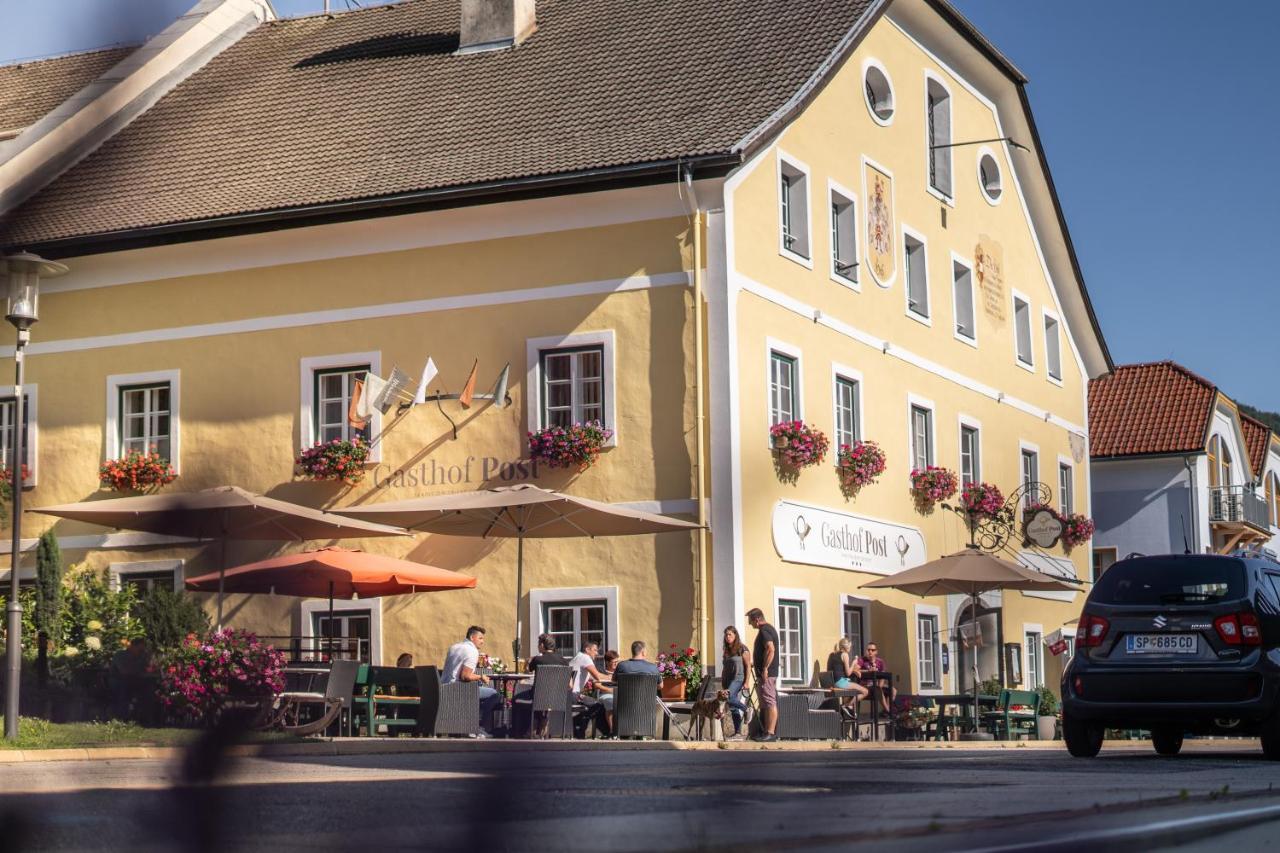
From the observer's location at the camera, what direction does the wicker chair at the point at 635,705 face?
facing away from the viewer

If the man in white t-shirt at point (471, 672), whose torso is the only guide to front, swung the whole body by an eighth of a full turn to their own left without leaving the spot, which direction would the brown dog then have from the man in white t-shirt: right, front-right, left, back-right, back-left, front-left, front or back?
front-right

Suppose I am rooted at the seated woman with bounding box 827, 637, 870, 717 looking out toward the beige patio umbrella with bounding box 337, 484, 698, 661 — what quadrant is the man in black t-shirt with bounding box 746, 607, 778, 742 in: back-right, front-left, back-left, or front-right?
front-left

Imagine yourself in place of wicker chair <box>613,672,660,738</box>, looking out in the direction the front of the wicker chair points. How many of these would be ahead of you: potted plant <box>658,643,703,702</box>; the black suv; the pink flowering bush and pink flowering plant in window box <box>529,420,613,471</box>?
2

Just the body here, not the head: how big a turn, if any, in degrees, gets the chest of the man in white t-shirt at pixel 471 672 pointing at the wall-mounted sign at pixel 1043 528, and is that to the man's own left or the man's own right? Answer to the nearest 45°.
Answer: approximately 45° to the man's own left

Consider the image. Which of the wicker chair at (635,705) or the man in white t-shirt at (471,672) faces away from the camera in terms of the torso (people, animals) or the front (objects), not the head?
the wicker chair

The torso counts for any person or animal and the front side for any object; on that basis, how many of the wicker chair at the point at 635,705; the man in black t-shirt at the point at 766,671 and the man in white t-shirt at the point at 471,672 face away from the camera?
1

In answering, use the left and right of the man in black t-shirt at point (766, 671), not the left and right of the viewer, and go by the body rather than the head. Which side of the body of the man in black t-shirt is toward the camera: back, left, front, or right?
left

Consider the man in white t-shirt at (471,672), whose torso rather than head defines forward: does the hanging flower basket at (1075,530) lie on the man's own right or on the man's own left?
on the man's own left

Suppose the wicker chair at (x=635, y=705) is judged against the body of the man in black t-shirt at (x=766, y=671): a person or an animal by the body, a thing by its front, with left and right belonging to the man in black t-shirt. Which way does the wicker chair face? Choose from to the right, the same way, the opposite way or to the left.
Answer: to the right

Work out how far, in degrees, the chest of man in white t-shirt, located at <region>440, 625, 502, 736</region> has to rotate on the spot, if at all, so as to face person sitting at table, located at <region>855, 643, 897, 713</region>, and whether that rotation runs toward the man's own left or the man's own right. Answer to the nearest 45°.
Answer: approximately 45° to the man's own left

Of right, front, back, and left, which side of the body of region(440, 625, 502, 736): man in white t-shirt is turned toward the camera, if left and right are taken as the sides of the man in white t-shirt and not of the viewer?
right
